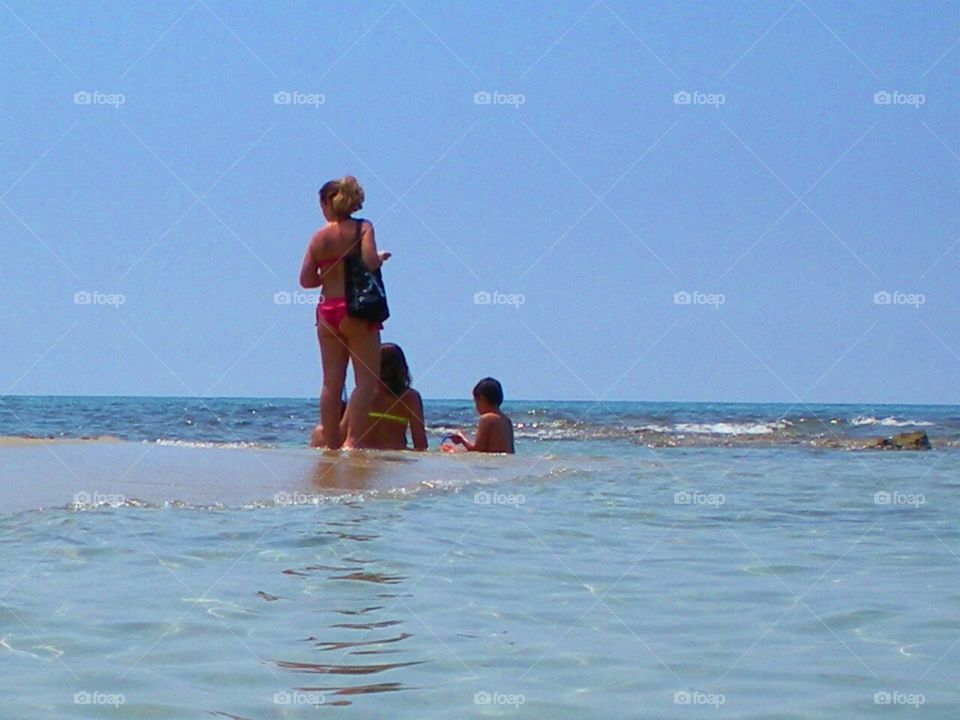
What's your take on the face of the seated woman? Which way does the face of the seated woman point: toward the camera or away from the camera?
away from the camera

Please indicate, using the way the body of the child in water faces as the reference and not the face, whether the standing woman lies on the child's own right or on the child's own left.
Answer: on the child's own left

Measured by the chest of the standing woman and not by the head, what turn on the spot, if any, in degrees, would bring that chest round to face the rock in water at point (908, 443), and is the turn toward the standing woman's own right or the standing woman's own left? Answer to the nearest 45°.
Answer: approximately 90° to the standing woman's own right

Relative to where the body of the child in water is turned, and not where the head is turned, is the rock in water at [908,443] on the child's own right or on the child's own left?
on the child's own right

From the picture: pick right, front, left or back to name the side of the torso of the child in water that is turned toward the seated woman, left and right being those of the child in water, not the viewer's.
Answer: left

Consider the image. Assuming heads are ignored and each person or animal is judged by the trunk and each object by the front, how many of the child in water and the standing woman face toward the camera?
0

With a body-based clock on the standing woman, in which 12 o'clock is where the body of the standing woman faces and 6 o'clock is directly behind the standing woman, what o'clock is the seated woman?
The seated woman is roughly at 2 o'clock from the standing woman.

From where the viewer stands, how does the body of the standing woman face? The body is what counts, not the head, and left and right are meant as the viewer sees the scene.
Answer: facing away from the viewer and to the left of the viewer

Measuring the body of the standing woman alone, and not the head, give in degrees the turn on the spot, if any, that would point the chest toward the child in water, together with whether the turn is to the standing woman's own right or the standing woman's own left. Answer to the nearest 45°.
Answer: approximately 90° to the standing woman's own right

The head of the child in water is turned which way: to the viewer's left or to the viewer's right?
to the viewer's left

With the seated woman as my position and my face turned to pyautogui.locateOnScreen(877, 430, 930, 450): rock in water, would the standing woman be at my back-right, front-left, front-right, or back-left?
back-right

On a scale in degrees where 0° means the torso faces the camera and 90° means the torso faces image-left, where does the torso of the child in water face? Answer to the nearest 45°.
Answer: approximately 135°
